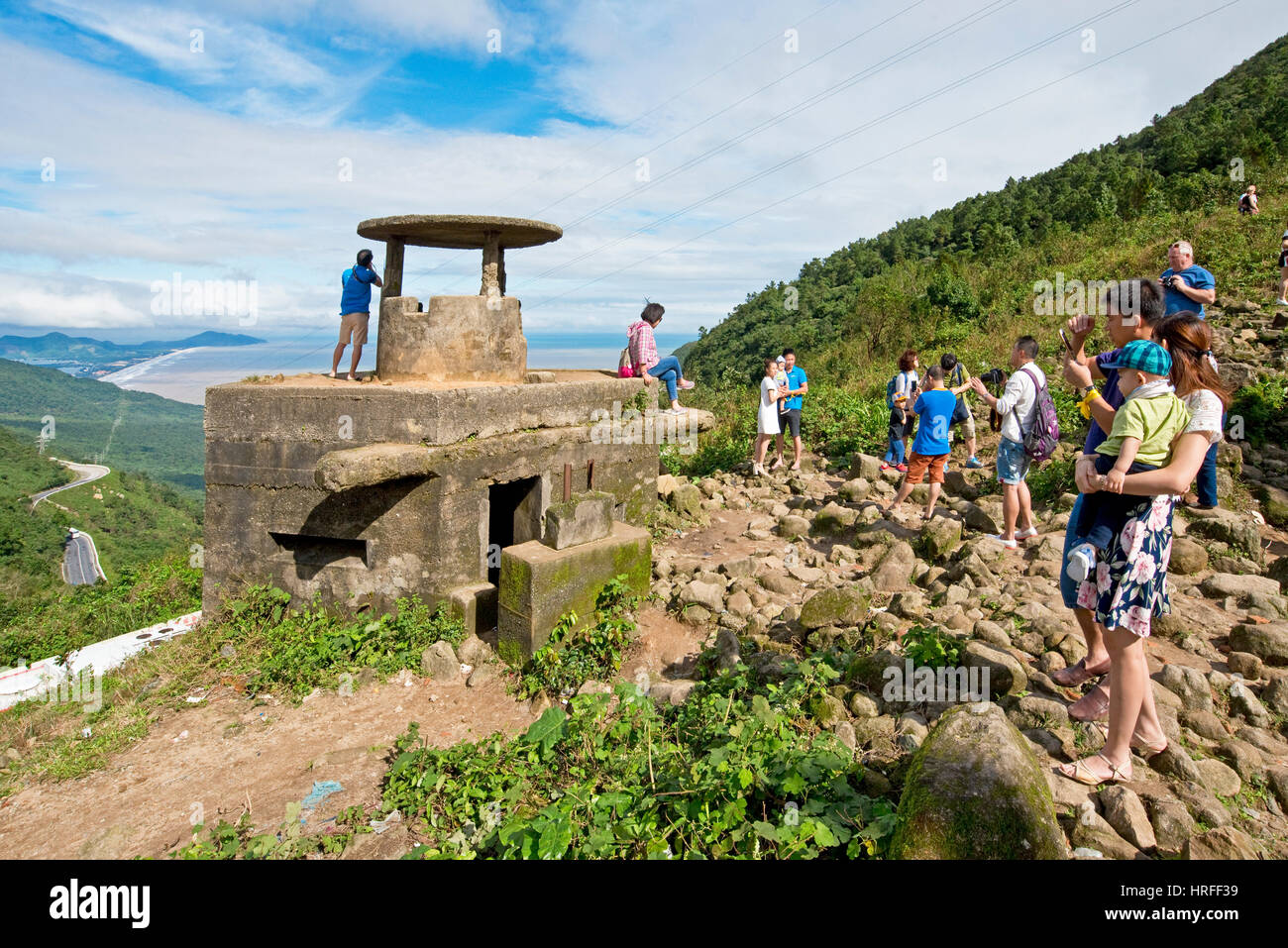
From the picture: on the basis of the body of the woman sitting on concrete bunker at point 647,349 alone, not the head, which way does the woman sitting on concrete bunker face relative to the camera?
to the viewer's right

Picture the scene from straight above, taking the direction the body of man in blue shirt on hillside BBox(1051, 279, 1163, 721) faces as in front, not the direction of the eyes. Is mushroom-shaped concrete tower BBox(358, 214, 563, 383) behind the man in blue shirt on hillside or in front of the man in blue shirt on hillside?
in front

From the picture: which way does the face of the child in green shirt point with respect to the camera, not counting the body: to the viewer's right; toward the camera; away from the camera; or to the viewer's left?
to the viewer's left

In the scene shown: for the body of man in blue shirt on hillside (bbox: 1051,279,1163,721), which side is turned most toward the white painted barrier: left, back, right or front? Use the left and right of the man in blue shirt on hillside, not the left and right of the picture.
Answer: front

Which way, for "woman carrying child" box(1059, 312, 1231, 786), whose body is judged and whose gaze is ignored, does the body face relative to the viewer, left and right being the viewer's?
facing to the left of the viewer

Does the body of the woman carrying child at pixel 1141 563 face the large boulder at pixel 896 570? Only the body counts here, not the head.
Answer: no

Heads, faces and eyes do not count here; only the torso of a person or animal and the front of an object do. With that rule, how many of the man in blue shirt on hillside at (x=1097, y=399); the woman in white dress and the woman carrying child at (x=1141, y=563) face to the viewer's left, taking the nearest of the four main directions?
2

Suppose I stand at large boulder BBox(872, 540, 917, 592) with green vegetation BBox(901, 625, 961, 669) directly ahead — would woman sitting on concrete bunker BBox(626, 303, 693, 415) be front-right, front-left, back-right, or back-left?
back-right

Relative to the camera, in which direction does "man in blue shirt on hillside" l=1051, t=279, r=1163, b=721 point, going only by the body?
to the viewer's left

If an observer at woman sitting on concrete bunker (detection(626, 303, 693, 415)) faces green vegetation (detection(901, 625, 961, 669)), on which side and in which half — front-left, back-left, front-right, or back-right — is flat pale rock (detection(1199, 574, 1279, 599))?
front-left
